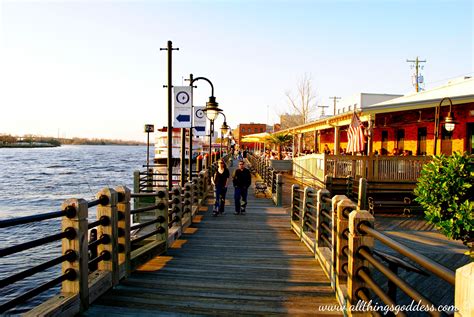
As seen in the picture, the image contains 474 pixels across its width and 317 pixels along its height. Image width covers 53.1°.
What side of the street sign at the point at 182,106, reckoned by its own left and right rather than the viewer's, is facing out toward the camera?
front

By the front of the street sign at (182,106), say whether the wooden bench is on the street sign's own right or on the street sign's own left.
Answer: on the street sign's own left

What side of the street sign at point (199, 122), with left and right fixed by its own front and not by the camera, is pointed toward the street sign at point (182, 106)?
front

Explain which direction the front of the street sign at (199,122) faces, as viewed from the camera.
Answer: facing the viewer

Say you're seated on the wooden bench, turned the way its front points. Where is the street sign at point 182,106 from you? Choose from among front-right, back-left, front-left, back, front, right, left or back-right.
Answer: front-right

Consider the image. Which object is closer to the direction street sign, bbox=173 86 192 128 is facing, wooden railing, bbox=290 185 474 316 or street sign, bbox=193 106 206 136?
the wooden railing

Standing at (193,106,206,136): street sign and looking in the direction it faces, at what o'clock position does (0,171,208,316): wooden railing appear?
The wooden railing is roughly at 12 o'clock from the street sign.

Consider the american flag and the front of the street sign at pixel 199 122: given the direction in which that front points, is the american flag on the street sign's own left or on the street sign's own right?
on the street sign's own left

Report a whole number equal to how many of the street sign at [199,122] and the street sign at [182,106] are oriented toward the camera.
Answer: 2

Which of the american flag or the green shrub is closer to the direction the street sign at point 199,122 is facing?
the green shrub

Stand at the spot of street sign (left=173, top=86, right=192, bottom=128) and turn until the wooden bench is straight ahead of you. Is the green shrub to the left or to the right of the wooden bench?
right

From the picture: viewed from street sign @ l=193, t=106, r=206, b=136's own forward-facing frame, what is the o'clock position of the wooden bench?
The wooden bench is roughly at 10 o'clock from the street sign.
